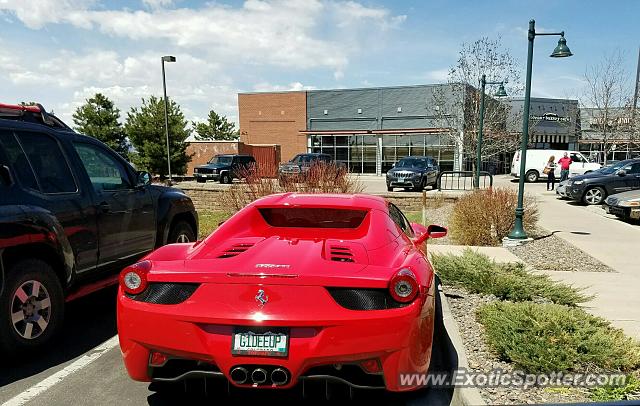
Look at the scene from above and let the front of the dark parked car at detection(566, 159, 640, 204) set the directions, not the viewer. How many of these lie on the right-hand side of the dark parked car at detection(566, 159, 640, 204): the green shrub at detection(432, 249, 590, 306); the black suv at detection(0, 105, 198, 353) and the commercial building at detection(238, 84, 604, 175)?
1

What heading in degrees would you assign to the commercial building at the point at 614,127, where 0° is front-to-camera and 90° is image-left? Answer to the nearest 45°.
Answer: approximately 0°

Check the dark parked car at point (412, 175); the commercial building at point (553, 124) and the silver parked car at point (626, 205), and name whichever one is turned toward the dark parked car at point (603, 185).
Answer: the commercial building

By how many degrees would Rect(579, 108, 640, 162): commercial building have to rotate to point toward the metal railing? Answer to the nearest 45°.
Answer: approximately 45° to its right

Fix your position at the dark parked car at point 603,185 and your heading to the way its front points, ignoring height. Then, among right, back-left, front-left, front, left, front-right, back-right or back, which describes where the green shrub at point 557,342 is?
front-left

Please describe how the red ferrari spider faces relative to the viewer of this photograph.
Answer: facing away from the viewer

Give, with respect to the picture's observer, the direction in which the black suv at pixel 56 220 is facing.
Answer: facing away from the viewer and to the right of the viewer

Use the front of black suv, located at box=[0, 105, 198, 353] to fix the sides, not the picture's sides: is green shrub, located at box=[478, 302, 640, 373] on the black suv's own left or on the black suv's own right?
on the black suv's own right

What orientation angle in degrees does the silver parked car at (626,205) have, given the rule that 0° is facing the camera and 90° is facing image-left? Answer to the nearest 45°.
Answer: approximately 45°

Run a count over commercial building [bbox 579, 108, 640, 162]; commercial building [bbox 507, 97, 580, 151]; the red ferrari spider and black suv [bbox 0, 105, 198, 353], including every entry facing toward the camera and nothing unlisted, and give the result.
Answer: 2

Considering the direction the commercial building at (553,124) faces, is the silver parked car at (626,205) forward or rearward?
forward

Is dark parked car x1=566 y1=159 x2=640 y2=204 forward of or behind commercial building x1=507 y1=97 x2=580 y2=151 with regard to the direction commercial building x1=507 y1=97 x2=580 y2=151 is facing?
forward

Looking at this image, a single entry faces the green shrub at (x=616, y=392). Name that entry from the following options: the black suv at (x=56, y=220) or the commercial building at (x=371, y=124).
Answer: the commercial building
